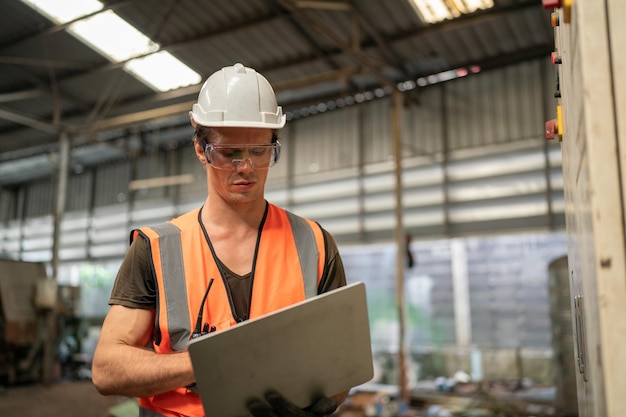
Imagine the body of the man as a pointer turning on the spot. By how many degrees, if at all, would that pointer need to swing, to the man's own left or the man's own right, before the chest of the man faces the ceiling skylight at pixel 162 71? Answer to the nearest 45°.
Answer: approximately 180°

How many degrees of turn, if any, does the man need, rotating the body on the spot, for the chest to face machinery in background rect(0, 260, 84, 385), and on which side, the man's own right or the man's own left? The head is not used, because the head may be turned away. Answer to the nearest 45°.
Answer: approximately 180°

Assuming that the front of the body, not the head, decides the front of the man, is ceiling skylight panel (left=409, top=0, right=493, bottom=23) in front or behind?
behind

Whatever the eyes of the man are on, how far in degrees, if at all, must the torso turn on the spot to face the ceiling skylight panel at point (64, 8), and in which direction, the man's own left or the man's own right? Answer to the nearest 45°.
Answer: approximately 180°

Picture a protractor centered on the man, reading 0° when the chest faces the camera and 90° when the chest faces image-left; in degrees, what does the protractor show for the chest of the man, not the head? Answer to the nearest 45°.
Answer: approximately 0°
